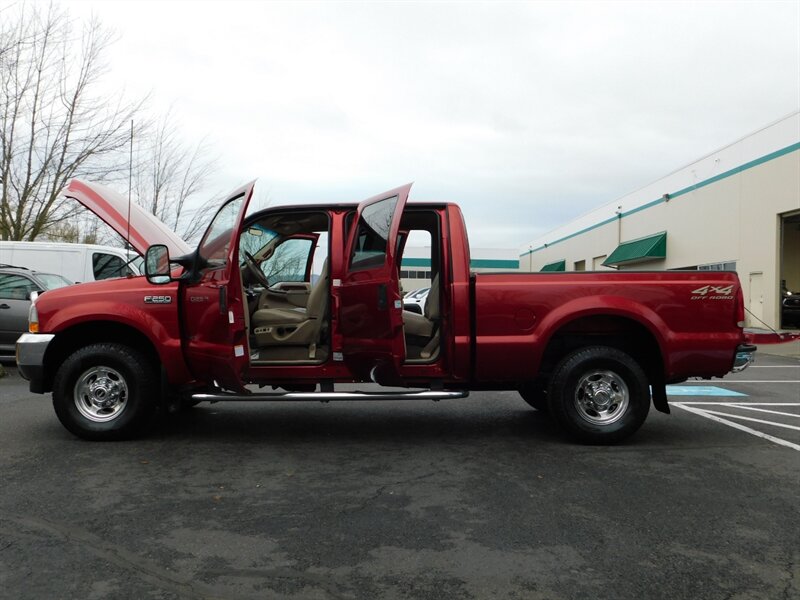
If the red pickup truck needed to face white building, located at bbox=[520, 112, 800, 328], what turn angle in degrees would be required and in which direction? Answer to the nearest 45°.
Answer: approximately 135° to its right

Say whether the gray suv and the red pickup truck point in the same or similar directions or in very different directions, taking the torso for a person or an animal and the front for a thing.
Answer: very different directions

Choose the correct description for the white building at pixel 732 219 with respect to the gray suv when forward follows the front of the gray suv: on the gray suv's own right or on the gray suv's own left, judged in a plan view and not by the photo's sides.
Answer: on the gray suv's own left

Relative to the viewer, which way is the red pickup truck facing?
to the viewer's left

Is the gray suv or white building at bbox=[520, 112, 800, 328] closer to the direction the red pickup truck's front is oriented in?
the gray suv

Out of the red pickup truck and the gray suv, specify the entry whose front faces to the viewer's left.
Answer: the red pickup truck

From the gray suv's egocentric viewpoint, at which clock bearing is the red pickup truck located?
The red pickup truck is roughly at 1 o'clock from the gray suv.

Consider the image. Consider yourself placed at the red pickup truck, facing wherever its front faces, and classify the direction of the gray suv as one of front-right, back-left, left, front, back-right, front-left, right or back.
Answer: front-right

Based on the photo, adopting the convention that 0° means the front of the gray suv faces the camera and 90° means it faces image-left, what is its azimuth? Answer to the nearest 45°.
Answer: approximately 315°

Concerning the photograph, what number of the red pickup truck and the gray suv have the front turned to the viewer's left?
1
